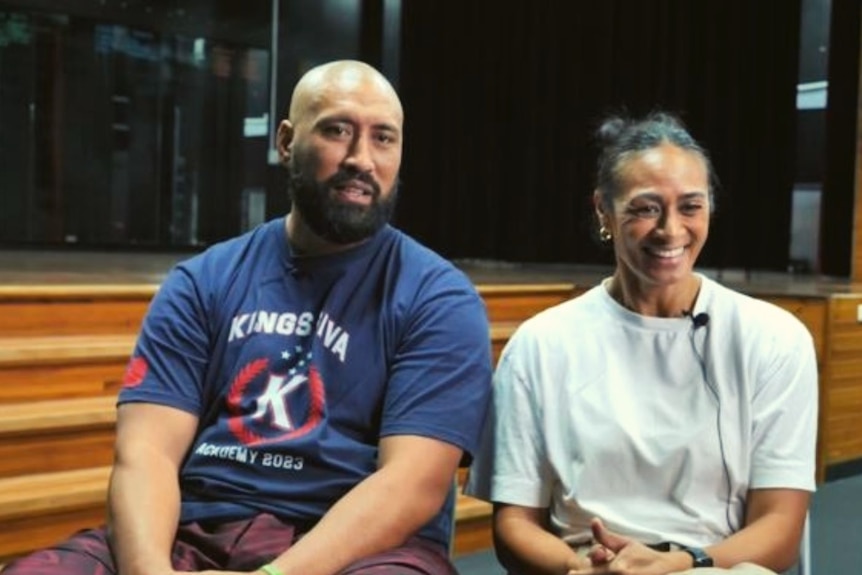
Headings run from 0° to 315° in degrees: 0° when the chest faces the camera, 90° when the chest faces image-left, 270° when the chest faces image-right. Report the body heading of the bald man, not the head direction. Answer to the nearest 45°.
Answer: approximately 0°

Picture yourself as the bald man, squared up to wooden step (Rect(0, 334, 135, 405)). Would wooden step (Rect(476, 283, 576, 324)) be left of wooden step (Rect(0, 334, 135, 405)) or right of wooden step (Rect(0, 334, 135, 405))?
right

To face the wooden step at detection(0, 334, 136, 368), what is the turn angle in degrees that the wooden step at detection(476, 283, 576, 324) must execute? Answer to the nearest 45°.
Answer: approximately 45° to its right

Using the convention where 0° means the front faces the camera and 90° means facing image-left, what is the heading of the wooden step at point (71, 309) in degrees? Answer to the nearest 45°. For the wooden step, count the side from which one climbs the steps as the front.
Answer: approximately 0°

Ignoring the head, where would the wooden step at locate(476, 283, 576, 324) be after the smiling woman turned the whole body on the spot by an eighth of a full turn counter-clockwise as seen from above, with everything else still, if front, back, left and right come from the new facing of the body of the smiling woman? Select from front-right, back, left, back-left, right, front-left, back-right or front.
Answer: back-left

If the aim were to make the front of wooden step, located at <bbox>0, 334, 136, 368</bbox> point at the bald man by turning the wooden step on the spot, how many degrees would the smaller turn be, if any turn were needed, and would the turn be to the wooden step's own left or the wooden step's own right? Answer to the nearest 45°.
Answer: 0° — it already faces them
